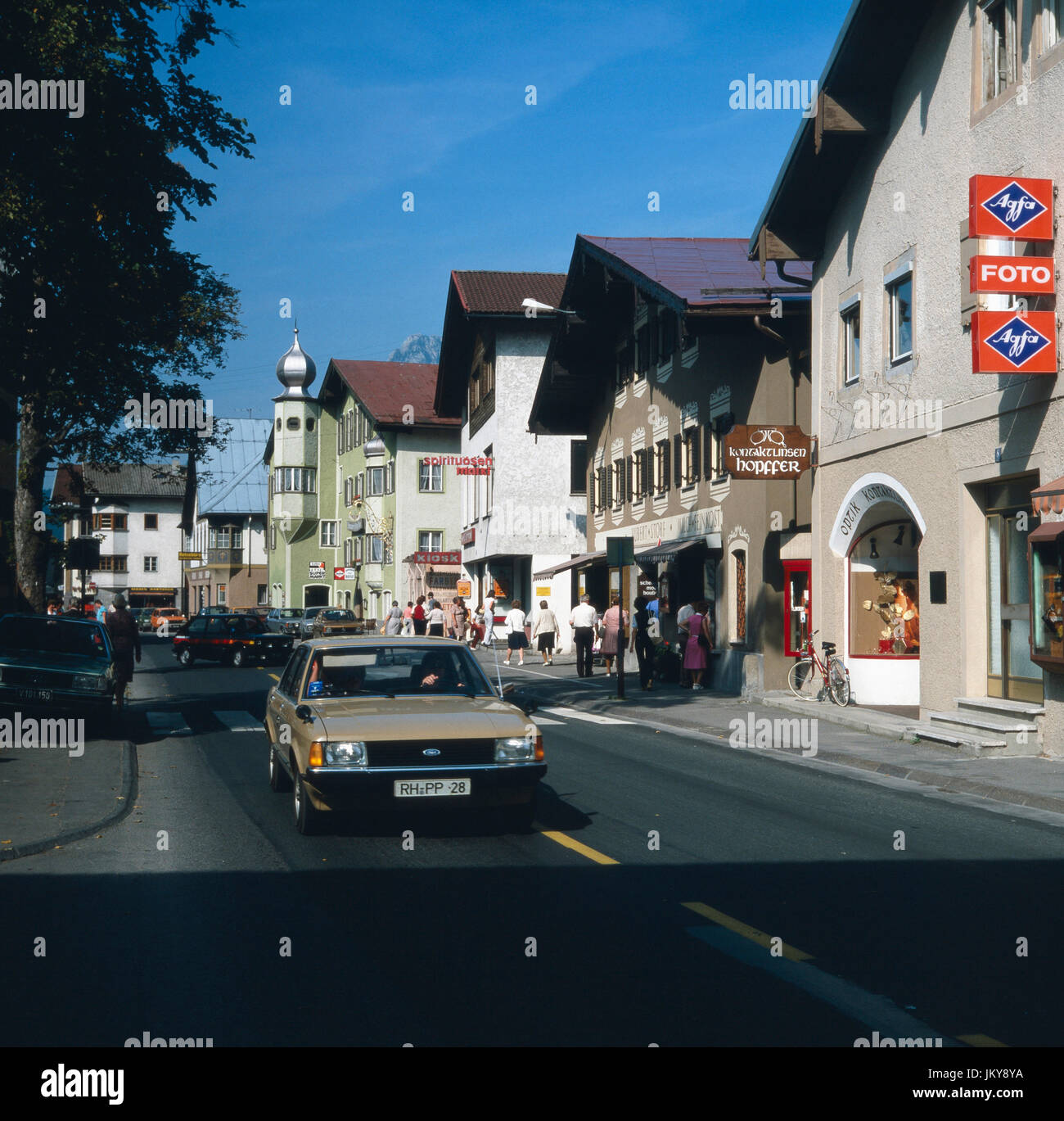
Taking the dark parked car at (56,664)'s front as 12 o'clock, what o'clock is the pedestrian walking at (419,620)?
The pedestrian walking is roughly at 7 o'clock from the dark parked car.

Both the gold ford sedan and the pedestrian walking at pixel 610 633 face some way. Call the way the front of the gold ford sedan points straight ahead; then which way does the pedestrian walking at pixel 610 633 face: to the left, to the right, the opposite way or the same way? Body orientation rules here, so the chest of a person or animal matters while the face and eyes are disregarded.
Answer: the opposite way

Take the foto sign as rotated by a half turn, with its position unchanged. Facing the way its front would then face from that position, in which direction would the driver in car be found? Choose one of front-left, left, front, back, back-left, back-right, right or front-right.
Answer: back-left

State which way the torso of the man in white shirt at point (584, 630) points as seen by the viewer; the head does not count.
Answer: away from the camera

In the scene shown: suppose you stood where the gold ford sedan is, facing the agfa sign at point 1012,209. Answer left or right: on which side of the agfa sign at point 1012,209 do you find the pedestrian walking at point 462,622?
left

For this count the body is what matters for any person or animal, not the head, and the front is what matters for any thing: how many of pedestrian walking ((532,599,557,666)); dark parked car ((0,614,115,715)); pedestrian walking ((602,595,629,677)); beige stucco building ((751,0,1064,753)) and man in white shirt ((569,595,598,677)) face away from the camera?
3

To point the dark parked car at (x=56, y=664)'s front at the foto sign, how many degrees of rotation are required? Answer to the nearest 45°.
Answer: approximately 45° to its left

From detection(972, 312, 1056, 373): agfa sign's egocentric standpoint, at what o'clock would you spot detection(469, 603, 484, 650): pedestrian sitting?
The pedestrian sitting is roughly at 5 o'clock from the agfa sign.

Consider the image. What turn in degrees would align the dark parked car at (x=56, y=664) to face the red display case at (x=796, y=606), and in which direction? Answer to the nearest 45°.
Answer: approximately 90° to its left

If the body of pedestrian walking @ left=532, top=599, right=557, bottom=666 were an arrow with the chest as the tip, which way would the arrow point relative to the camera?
away from the camera

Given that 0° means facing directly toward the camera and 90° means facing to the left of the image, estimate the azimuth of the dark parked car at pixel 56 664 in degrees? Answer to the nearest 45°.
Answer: approximately 0°

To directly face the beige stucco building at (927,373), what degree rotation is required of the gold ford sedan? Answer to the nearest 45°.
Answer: approximately 135° to its left
